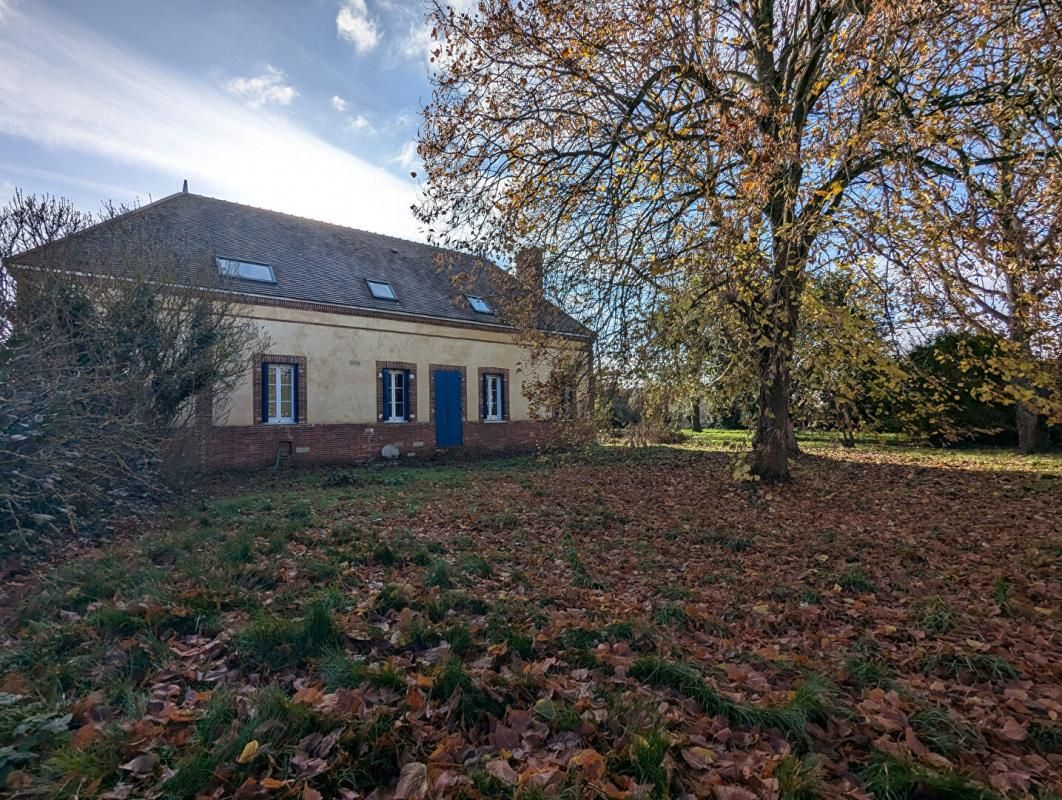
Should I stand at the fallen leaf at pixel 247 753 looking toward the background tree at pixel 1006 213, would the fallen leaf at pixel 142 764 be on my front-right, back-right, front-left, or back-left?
back-left

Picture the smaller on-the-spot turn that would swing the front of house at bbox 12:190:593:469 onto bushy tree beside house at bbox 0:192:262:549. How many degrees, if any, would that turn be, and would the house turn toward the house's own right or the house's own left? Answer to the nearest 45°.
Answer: approximately 90° to the house's own right
